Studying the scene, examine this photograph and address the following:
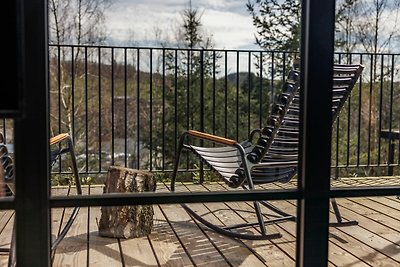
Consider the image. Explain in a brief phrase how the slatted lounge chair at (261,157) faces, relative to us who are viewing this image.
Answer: facing away from the viewer and to the left of the viewer

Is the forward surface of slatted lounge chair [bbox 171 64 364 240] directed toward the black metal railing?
yes

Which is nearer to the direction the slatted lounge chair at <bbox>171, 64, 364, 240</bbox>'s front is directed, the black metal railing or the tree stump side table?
the black metal railing
